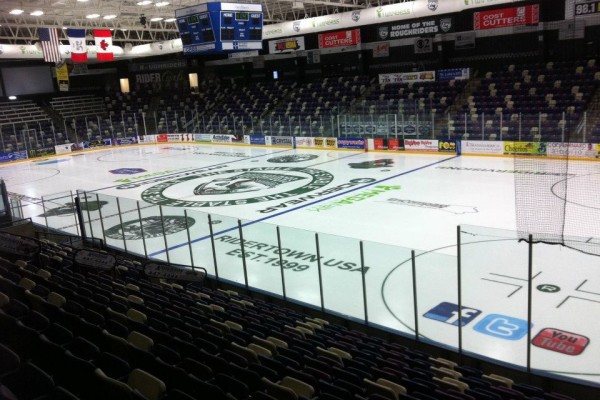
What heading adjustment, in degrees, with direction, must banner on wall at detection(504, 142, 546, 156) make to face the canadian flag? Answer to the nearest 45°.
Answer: approximately 90° to its right

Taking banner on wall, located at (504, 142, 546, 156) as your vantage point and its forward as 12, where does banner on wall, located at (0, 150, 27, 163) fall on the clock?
banner on wall, located at (0, 150, 27, 163) is roughly at 3 o'clock from banner on wall, located at (504, 142, 546, 156).

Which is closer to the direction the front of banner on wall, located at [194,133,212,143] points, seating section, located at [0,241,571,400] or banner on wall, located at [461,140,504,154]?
the seating section

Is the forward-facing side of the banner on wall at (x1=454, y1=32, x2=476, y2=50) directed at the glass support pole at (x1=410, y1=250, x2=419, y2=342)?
yes

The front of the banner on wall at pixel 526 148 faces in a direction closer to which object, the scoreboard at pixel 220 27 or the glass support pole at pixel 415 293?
the glass support pole

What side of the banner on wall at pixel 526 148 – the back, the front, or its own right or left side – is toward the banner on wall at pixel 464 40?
back

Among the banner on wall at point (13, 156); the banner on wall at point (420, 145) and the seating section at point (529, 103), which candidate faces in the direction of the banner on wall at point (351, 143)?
the banner on wall at point (13, 156)

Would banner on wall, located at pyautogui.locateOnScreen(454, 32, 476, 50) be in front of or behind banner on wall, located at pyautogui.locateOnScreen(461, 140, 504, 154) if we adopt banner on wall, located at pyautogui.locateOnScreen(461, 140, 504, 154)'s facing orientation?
behind
